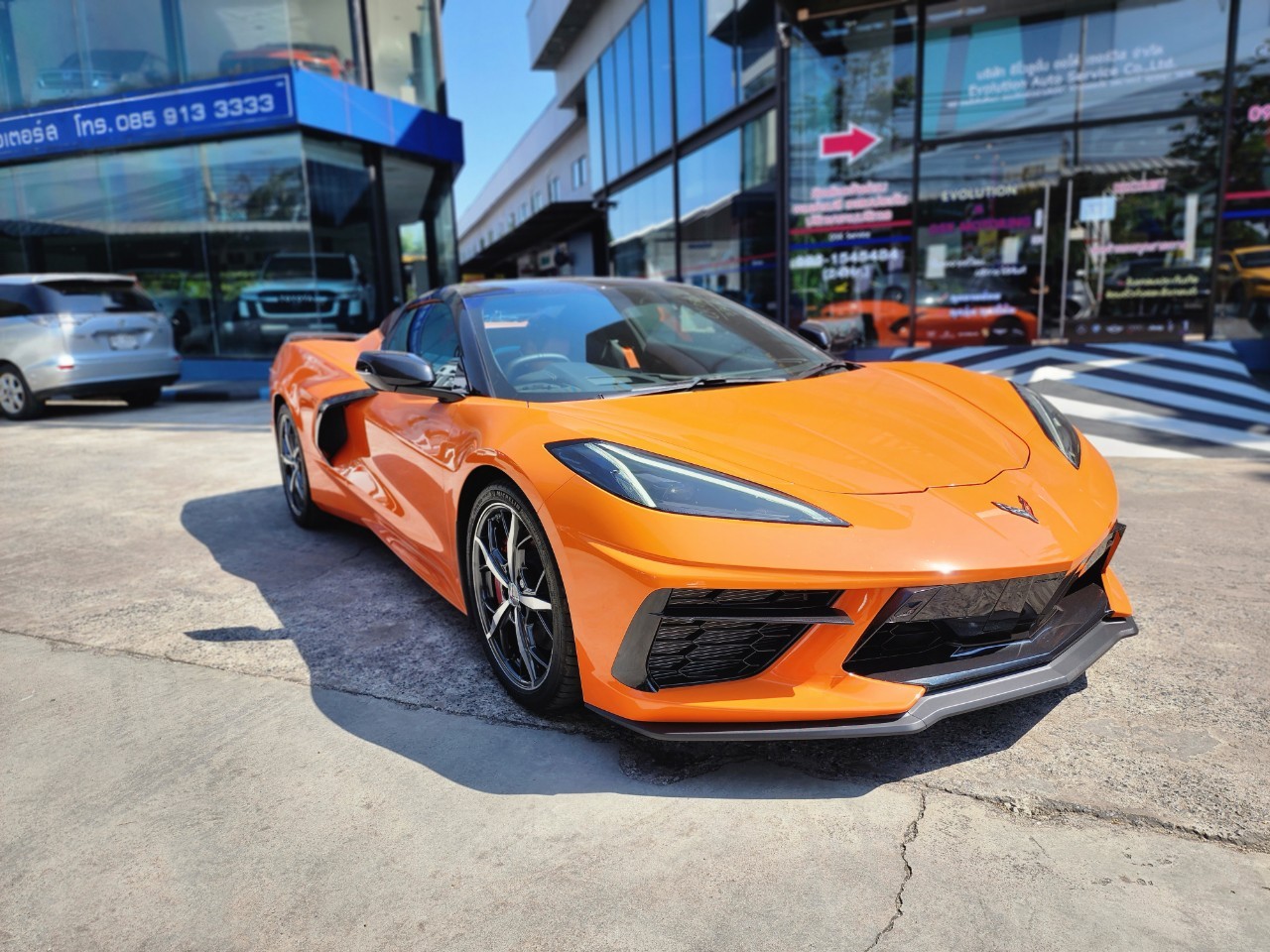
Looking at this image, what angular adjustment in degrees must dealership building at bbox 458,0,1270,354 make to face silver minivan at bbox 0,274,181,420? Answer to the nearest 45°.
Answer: approximately 90° to its right

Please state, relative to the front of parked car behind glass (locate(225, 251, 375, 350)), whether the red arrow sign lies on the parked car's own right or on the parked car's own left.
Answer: on the parked car's own left

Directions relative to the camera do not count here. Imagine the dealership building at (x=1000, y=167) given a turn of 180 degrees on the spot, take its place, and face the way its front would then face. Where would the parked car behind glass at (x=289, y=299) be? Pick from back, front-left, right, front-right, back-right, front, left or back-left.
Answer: left

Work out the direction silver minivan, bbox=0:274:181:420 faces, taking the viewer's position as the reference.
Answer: facing away from the viewer and to the left of the viewer

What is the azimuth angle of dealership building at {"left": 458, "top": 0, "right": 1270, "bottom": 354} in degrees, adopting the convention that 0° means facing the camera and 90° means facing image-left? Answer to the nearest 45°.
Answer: approximately 0°

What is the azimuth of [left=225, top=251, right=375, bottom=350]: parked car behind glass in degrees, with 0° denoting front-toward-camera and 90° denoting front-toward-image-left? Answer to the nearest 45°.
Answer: approximately 0°

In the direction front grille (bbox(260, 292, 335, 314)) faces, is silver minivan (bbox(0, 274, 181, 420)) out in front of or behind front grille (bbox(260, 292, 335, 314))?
in front

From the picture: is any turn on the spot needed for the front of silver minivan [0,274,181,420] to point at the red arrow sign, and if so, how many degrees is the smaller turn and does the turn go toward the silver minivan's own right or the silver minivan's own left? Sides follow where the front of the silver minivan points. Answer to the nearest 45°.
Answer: approximately 135° to the silver minivan's own right

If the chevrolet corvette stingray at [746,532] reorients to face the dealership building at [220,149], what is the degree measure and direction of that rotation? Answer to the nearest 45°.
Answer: approximately 180°

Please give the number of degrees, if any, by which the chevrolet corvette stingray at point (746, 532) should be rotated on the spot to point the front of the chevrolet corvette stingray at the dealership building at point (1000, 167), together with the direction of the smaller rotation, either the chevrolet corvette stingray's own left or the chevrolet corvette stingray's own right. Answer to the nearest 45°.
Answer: approximately 135° to the chevrolet corvette stingray's own left

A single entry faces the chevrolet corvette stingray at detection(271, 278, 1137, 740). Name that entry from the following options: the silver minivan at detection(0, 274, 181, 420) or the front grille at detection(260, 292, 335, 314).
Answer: the front grille

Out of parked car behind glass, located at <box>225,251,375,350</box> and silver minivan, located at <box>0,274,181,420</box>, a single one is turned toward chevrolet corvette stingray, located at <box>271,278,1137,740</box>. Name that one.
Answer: the parked car behind glass
